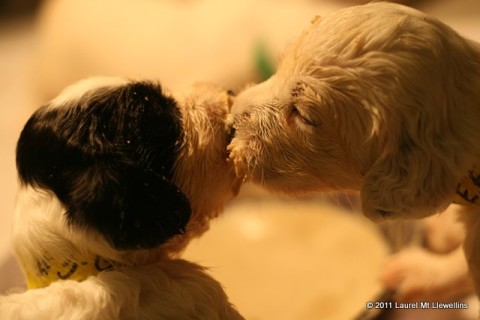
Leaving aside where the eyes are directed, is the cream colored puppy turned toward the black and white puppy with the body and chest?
yes

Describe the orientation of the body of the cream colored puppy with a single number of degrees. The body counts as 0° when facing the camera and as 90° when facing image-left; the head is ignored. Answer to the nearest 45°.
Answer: approximately 90°
